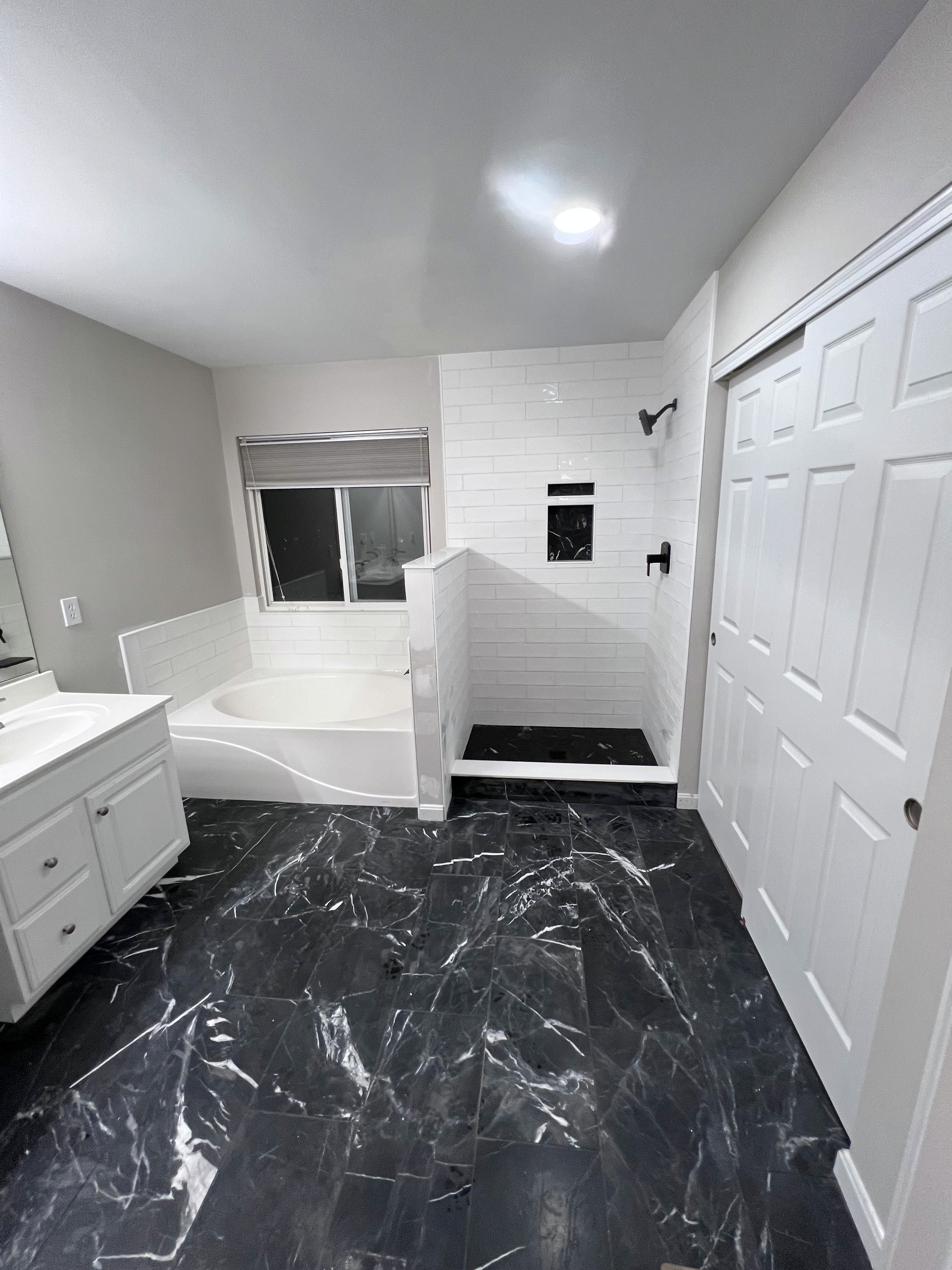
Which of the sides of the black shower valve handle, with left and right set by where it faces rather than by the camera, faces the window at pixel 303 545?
front

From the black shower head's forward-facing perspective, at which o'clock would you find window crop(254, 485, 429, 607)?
The window is roughly at 12 o'clock from the black shower head.

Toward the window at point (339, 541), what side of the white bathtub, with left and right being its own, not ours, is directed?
back

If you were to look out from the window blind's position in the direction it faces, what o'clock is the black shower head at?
The black shower head is roughly at 10 o'clock from the window blind.

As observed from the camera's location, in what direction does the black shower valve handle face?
facing to the left of the viewer

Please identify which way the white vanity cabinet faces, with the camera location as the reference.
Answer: facing the viewer and to the right of the viewer

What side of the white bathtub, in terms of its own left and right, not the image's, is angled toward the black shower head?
left

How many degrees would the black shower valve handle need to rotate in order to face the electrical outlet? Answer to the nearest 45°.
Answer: approximately 45° to its left

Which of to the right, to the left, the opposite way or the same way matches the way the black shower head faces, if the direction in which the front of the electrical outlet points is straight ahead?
the opposite way

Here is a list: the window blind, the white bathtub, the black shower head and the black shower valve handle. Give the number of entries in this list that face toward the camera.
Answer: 2

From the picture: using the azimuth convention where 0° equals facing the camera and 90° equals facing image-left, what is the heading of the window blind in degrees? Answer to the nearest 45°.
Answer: approximately 0°

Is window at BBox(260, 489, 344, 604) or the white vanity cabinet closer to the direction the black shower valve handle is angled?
the window

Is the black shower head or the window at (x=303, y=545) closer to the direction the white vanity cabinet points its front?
the black shower head

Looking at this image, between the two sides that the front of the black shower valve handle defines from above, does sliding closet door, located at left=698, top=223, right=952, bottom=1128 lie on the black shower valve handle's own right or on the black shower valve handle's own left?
on the black shower valve handle's own left

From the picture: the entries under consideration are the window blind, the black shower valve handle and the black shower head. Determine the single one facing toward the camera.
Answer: the window blind
